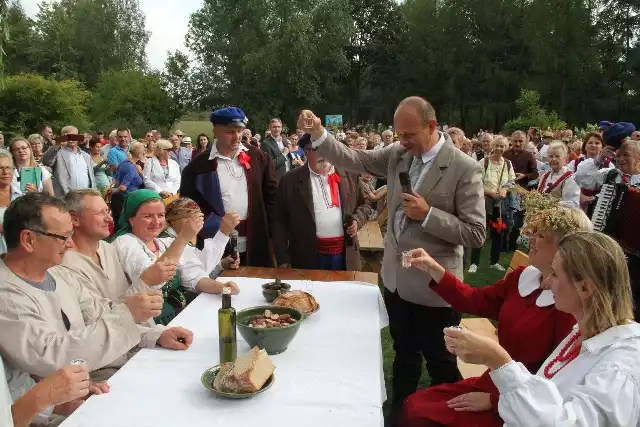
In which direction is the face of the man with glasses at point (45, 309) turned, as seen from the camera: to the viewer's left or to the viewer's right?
to the viewer's right

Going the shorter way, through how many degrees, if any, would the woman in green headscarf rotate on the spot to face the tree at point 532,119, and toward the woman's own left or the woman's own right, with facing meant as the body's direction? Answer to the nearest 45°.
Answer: approximately 90° to the woman's own left

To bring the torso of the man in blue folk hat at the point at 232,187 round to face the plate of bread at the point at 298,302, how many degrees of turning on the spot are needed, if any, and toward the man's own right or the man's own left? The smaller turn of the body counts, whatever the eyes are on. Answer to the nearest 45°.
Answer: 0° — they already face it

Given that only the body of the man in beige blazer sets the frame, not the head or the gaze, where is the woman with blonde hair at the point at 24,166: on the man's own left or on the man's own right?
on the man's own right

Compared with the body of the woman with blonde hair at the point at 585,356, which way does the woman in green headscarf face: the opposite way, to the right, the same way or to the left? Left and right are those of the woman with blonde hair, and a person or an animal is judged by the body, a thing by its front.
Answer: the opposite way

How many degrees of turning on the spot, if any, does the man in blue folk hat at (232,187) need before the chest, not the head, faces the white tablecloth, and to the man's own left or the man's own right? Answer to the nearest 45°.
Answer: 0° — they already face it

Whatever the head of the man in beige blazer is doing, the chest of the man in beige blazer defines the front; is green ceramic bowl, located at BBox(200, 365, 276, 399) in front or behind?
in front

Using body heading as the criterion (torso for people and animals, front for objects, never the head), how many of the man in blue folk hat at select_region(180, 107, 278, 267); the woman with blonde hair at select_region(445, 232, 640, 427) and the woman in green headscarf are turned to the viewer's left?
1

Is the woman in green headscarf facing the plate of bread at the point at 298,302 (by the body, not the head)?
yes

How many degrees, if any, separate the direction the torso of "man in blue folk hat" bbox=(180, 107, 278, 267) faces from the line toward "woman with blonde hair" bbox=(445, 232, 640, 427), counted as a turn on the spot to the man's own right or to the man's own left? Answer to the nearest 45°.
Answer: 0° — they already face them

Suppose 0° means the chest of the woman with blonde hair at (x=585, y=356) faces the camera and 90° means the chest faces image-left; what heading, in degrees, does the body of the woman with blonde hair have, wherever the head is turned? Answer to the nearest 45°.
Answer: approximately 90°

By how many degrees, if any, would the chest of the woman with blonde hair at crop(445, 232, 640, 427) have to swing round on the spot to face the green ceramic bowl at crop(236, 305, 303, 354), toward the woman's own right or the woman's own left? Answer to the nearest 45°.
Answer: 0° — they already face it

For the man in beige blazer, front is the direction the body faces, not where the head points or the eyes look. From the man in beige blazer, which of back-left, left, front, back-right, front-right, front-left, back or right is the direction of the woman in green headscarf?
front-right
